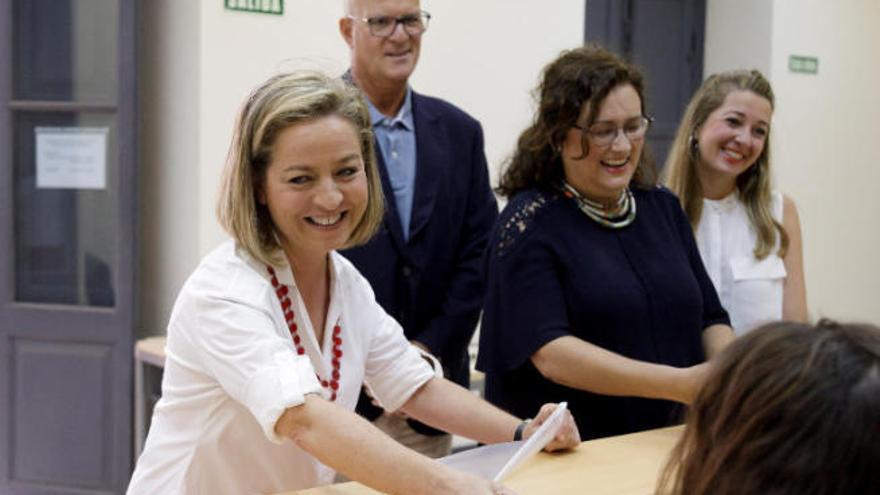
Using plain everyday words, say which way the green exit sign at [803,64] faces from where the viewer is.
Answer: facing the viewer

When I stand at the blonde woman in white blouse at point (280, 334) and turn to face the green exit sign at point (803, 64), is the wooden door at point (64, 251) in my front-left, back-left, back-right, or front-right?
front-left

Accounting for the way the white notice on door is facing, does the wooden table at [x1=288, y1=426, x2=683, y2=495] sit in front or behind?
in front

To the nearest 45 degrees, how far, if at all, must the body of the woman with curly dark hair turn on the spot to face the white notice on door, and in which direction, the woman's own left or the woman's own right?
approximately 180°

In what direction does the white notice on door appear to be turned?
toward the camera

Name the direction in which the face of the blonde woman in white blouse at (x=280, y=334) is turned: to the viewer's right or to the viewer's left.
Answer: to the viewer's right

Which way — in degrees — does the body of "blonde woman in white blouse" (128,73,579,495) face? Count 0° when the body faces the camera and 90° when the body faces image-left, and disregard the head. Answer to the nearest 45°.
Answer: approximately 315°

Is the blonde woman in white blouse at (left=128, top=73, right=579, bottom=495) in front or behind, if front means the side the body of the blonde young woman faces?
in front

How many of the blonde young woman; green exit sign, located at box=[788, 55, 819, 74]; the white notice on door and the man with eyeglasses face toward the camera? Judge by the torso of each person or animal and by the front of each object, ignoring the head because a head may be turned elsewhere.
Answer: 4

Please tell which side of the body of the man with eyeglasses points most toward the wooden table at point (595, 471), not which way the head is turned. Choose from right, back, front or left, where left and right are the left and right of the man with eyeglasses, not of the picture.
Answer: front

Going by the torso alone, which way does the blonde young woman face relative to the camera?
toward the camera

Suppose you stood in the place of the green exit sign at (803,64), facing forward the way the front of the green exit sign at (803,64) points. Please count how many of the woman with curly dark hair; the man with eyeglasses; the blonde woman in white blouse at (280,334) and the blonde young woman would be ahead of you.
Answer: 4

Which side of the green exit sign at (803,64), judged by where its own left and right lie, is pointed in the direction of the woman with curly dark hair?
front
